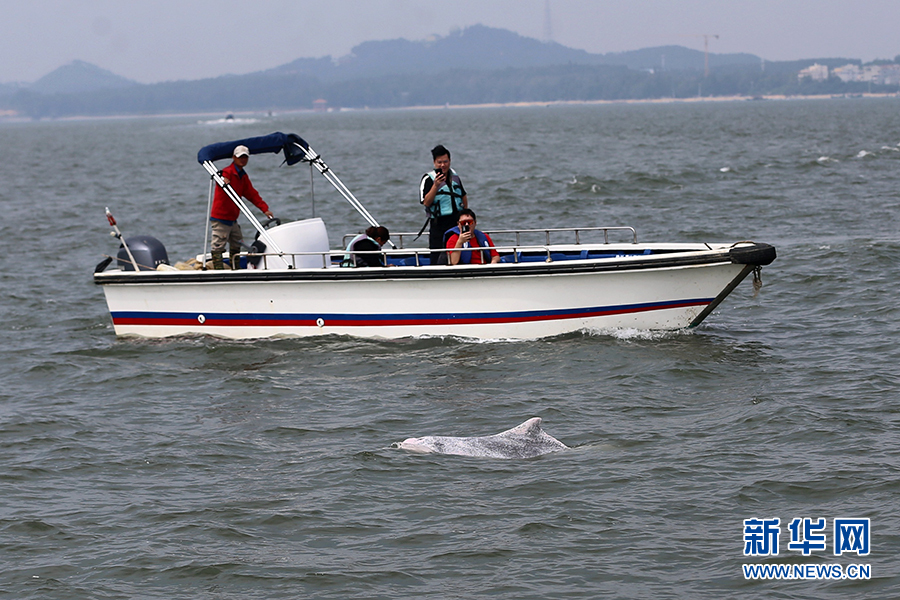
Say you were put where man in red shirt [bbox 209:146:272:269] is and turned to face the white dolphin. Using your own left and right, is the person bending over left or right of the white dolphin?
left

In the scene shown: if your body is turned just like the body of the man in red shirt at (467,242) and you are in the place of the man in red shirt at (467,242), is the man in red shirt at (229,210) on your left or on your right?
on your right

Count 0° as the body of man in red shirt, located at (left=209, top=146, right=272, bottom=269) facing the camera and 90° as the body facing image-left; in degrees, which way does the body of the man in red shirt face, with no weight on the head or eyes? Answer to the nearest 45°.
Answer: approximately 315°

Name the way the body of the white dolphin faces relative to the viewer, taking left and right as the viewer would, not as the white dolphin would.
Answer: facing to the left of the viewer

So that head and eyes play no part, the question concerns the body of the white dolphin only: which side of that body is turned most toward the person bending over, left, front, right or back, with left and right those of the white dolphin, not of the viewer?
right

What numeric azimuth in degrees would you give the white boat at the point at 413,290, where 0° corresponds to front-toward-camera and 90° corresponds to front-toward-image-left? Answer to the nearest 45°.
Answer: approximately 270°
